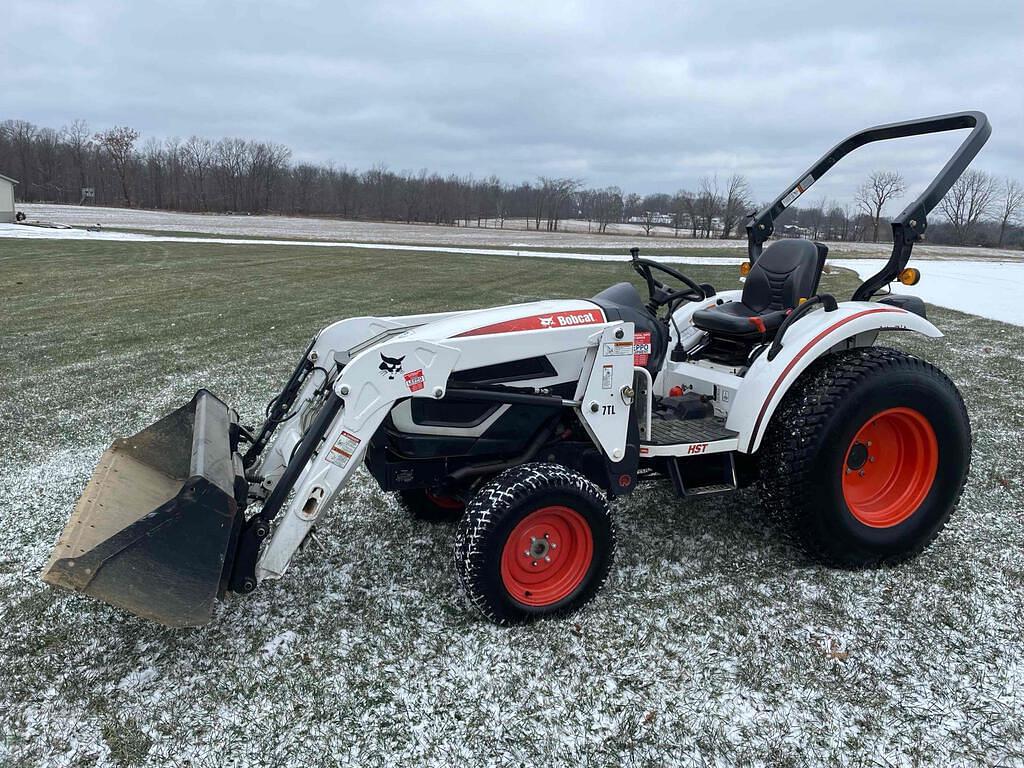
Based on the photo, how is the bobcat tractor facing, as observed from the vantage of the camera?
facing the viewer and to the left of the viewer

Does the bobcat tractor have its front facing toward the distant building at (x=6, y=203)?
no
